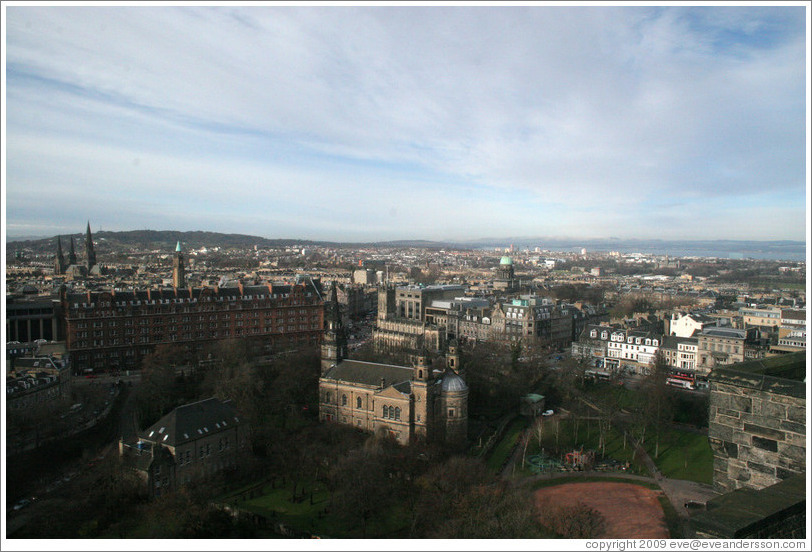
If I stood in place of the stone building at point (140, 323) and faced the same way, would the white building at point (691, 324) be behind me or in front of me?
in front

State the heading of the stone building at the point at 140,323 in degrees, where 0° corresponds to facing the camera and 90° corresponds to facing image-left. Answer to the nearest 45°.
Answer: approximately 315°

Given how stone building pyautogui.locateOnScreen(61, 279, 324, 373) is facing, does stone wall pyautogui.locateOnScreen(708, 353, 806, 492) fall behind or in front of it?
in front

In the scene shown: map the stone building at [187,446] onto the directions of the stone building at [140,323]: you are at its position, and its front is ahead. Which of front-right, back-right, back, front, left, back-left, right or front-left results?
front-right
